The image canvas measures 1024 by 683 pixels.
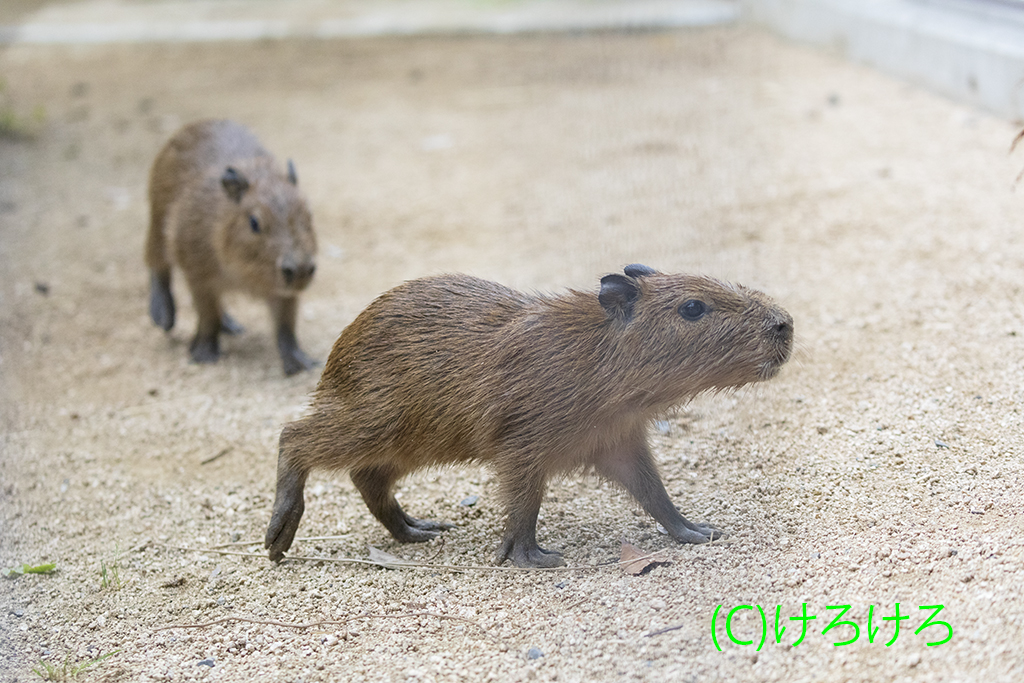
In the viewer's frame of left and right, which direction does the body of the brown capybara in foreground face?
facing to the right of the viewer

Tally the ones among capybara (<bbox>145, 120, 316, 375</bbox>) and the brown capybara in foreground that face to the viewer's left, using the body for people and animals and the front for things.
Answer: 0

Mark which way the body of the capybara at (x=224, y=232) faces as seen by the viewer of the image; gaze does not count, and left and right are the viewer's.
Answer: facing the viewer and to the right of the viewer

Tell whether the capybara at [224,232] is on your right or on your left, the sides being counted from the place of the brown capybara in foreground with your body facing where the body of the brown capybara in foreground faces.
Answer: on your left

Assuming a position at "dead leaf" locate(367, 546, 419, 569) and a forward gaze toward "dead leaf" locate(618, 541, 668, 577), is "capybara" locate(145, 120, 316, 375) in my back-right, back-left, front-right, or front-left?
back-left

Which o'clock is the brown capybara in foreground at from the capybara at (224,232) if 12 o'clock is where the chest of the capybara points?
The brown capybara in foreground is roughly at 1 o'clock from the capybara.

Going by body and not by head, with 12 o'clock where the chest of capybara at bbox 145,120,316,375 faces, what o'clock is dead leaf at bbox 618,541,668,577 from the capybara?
The dead leaf is roughly at 1 o'clock from the capybara.
